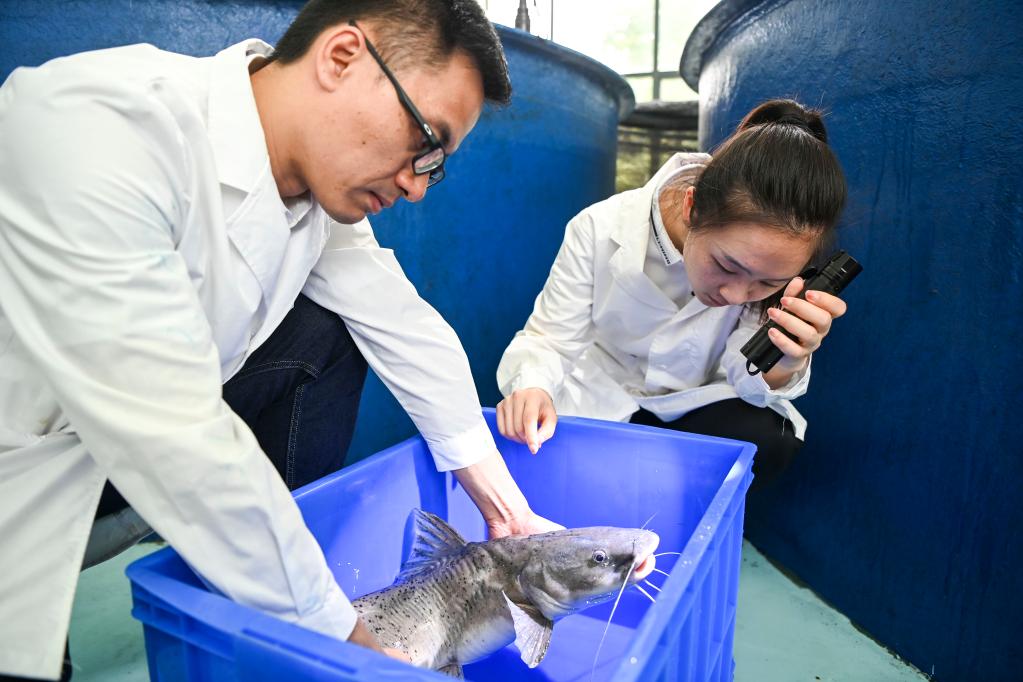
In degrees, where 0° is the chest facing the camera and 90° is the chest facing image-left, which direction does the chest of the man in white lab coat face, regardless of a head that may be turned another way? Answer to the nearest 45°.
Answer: approximately 315°

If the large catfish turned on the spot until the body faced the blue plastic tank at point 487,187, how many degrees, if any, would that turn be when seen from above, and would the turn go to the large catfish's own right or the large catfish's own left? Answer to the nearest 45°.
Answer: approximately 90° to the large catfish's own left

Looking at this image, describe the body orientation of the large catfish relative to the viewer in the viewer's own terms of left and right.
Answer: facing to the right of the viewer
